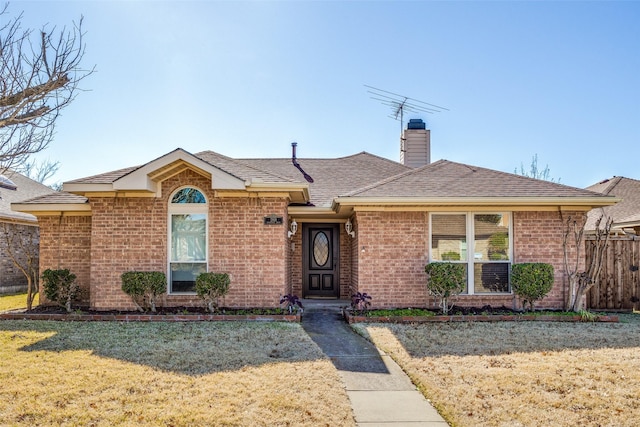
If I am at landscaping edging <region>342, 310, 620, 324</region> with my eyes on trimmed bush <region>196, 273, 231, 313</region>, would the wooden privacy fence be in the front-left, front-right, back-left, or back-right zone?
back-right

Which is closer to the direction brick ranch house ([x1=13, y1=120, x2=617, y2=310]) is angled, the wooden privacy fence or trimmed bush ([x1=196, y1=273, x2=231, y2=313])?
the trimmed bush

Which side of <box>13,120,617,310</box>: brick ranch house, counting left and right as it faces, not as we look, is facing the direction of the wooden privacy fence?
left

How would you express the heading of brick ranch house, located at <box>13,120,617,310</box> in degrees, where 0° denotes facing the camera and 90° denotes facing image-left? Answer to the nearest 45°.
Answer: approximately 0°

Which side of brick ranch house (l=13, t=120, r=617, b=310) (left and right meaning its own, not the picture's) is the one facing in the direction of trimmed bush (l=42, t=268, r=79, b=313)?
right

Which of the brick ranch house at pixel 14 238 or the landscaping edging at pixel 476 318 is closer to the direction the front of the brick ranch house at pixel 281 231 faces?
the landscaping edging

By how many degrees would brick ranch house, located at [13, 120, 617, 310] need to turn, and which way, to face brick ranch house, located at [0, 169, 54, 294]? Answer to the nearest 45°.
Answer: approximately 135° to its right

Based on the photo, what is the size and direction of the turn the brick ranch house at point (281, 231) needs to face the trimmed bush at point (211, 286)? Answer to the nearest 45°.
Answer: approximately 45° to its right
